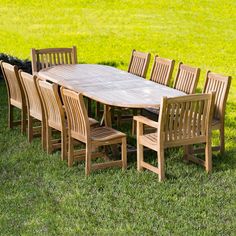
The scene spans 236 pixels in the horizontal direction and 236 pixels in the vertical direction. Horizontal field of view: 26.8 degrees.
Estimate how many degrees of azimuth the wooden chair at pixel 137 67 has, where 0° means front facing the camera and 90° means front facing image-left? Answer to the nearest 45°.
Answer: approximately 45°

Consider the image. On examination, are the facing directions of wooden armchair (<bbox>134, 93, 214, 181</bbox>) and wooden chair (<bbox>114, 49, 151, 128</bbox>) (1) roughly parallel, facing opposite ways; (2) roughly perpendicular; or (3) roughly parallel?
roughly perpendicular

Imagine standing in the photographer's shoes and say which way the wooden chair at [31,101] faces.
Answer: facing away from the viewer and to the right of the viewer

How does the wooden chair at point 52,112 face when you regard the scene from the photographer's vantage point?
facing away from the viewer and to the right of the viewer

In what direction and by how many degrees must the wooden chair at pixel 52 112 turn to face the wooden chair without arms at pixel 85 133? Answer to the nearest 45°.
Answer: approximately 90° to its right

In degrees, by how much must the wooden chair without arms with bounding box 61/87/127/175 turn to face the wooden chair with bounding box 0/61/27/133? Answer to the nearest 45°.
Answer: approximately 90° to its left

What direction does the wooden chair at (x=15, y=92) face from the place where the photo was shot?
facing away from the viewer and to the right of the viewer

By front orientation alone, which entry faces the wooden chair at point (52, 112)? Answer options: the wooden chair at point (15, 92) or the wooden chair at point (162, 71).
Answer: the wooden chair at point (162, 71)

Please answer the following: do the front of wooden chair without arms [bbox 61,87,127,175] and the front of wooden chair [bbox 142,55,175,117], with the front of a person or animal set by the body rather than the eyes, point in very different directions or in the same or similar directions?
very different directions

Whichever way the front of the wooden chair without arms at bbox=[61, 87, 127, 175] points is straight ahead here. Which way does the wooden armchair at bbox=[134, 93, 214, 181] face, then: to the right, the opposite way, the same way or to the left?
to the left

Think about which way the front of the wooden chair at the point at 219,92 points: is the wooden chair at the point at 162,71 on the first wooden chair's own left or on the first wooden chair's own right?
on the first wooden chair's own right

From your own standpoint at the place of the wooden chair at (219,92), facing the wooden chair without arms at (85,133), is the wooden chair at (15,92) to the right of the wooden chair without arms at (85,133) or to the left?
right
